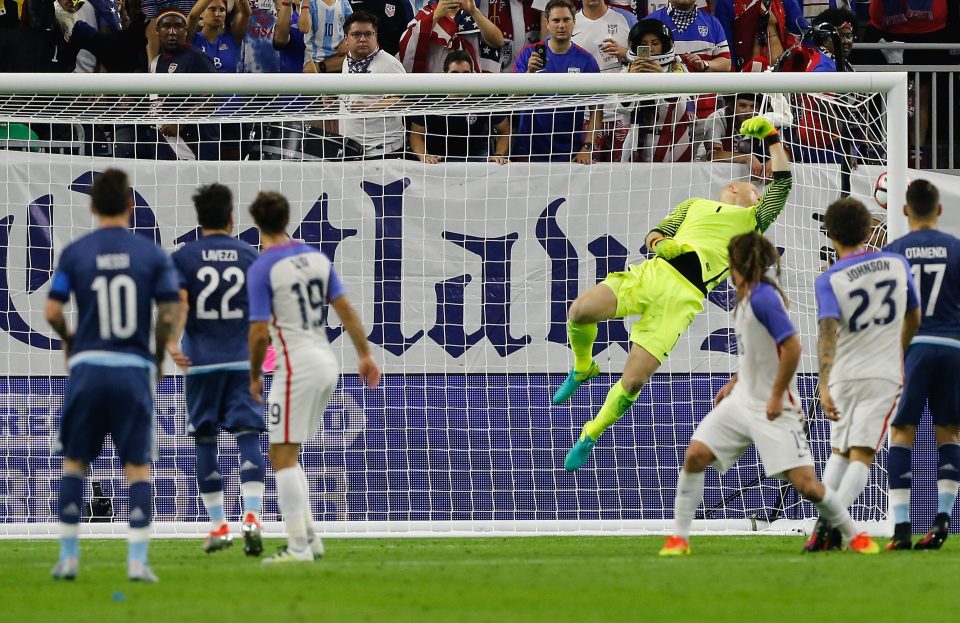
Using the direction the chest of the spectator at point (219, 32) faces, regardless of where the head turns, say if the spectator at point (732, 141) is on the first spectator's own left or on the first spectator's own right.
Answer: on the first spectator's own left

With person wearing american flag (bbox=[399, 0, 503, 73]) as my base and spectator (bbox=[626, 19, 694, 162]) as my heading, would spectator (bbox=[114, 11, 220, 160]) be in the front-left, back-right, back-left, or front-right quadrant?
back-right

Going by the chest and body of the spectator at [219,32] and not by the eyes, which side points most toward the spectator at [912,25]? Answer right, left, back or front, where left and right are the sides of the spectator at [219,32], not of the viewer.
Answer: left

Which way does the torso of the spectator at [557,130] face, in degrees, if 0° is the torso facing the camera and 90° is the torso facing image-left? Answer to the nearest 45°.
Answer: approximately 0°

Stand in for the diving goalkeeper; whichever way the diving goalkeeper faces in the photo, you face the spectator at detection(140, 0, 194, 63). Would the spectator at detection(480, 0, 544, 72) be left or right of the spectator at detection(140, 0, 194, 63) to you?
right

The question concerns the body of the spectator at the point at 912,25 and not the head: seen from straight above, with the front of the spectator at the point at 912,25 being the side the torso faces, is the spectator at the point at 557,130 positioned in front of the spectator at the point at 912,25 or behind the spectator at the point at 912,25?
in front
